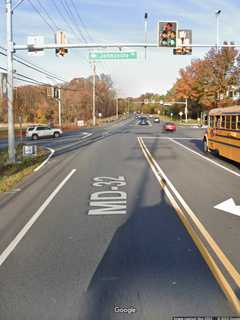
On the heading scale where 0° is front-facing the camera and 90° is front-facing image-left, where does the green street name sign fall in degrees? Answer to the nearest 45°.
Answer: approximately 0°

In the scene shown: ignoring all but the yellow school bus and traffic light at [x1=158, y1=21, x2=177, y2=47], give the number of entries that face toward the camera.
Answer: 1

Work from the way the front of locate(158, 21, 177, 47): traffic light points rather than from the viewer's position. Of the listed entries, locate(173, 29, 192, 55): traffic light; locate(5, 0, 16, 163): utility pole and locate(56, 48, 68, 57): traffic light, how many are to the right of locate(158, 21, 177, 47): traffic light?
2

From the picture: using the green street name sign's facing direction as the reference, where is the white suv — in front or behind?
behind

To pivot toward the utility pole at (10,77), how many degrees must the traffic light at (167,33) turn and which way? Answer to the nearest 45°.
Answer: approximately 90° to its right

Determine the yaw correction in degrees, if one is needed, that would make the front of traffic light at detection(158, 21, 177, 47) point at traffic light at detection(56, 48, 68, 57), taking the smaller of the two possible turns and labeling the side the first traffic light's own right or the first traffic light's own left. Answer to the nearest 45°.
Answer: approximately 90° to the first traffic light's own right

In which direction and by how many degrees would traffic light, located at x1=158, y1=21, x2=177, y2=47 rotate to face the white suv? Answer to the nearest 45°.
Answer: approximately 135° to its right

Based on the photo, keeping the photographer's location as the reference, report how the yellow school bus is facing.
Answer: facing away from the viewer and to the left of the viewer
